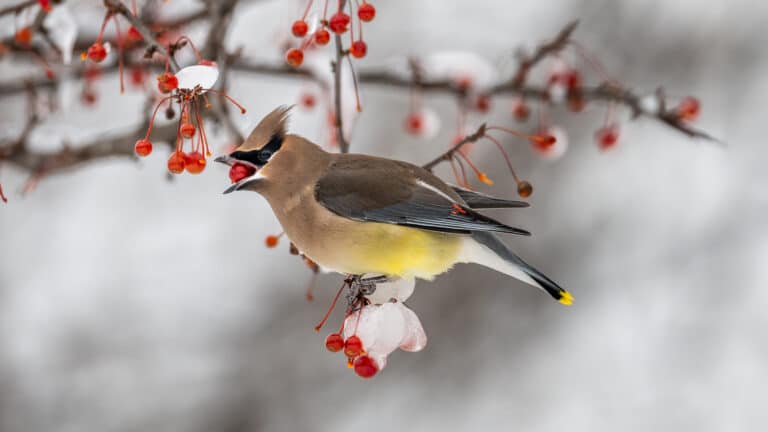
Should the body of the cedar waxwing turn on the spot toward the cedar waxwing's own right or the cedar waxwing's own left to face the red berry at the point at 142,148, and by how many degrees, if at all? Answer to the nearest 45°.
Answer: approximately 45° to the cedar waxwing's own left

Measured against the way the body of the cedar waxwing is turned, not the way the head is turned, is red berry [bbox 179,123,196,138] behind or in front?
in front

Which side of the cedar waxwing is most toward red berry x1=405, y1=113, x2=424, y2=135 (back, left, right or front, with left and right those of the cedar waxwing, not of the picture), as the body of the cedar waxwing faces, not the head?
right

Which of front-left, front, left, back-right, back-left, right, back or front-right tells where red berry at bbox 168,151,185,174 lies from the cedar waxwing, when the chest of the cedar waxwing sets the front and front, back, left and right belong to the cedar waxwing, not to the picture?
front-left

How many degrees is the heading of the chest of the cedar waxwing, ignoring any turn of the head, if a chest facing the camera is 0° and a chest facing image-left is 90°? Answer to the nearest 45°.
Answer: approximately 90°

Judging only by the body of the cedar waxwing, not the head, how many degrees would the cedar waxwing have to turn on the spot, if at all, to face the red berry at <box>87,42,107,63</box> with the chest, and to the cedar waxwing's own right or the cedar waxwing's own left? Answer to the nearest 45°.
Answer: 0° — it already faces it

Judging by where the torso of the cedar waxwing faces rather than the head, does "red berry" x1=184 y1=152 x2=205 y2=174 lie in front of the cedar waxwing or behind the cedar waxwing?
in front

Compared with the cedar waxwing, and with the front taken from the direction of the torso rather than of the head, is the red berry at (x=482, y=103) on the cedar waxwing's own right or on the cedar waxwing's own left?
on the cedar waxwing's own right

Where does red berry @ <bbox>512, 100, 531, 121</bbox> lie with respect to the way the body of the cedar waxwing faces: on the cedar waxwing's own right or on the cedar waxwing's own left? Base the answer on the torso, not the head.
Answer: on the cedar waxwing's own right
